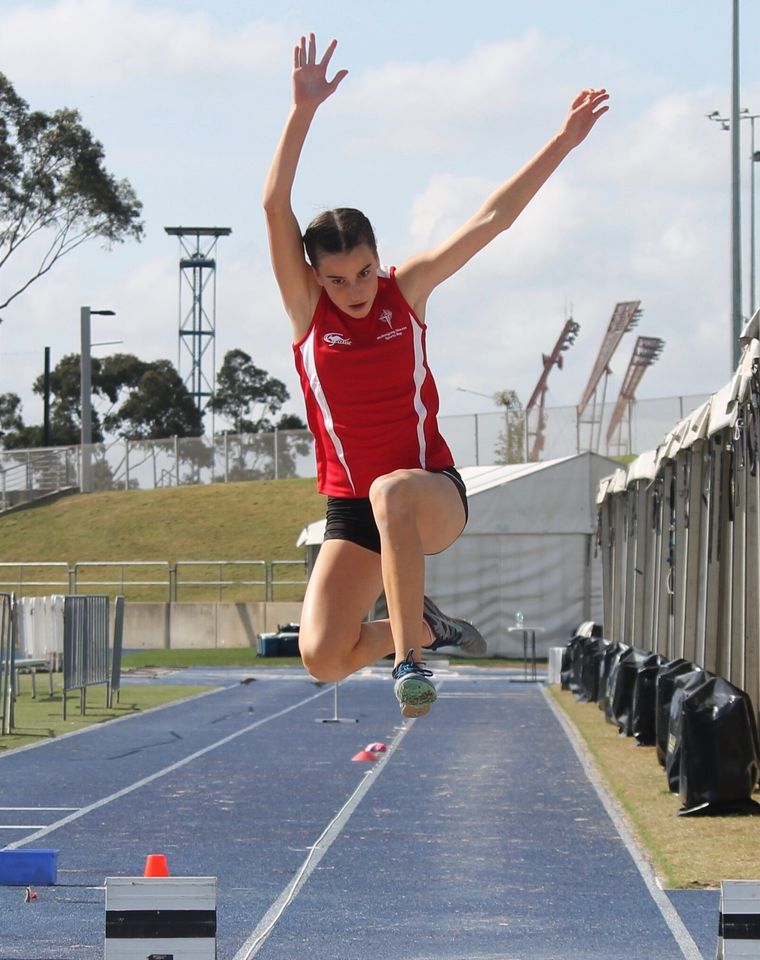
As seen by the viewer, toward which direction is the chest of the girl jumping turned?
toward the camera

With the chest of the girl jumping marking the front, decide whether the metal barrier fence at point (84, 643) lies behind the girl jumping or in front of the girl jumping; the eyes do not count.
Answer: behind

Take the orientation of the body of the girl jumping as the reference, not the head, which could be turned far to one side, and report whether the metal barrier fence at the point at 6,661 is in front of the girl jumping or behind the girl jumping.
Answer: behind

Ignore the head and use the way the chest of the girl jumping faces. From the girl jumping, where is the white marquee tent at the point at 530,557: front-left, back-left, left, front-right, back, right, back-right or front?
back

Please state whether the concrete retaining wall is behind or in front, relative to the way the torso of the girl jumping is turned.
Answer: behind
